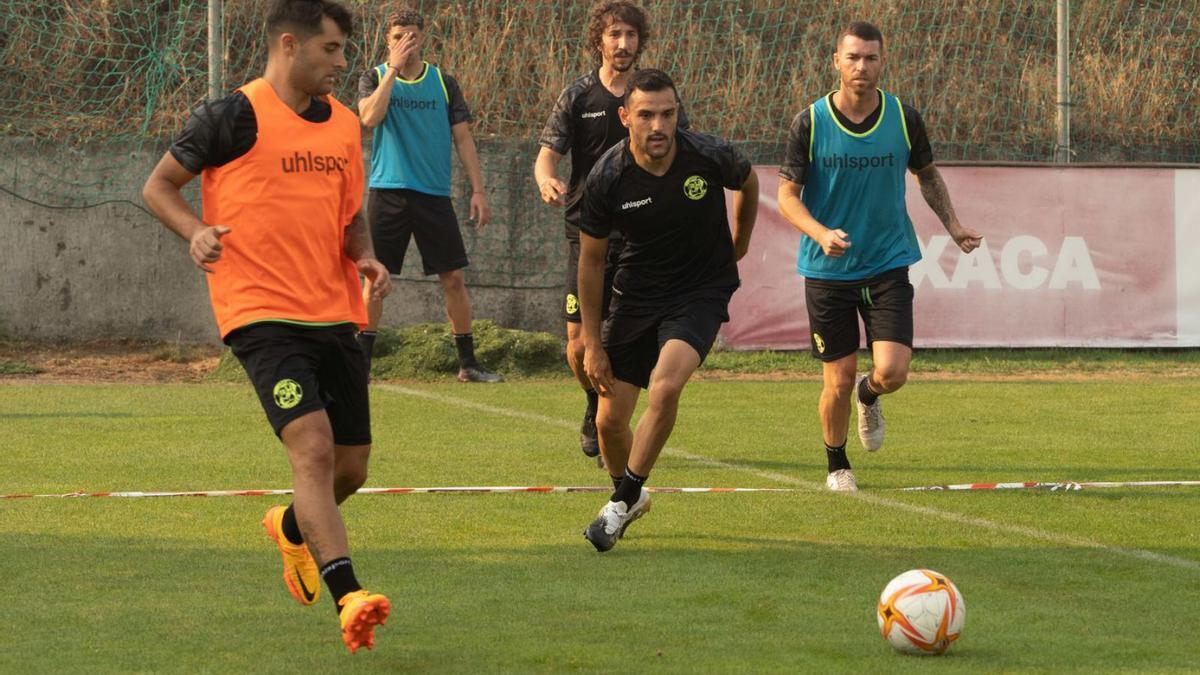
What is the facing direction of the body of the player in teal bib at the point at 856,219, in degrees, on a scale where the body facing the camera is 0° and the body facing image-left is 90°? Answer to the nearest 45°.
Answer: approximately 0°

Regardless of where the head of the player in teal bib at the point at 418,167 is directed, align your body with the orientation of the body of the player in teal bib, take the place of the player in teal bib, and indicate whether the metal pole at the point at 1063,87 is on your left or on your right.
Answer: on your left

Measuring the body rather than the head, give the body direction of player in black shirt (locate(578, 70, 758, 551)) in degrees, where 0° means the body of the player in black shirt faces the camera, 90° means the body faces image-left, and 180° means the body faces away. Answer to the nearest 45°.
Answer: approximately 0°

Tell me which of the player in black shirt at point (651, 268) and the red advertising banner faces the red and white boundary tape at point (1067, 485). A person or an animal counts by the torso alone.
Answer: the red advertising banner

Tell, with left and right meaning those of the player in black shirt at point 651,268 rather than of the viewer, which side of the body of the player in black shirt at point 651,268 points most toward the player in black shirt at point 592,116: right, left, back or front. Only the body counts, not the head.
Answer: back

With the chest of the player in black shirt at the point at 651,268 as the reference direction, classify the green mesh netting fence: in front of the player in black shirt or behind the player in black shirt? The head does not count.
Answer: behind

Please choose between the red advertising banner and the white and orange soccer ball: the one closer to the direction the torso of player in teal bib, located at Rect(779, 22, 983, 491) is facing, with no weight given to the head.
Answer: the white and orange soccer ball
